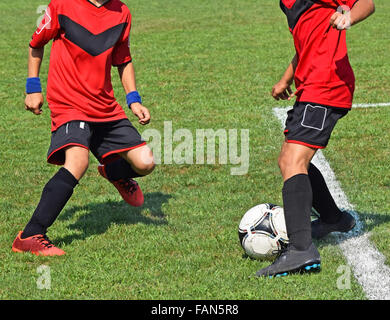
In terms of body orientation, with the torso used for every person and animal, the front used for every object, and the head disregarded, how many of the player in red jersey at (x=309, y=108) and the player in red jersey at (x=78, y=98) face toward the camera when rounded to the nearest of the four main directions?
1

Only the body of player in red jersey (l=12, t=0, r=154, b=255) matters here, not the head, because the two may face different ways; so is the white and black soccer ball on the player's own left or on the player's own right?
on the player's own left

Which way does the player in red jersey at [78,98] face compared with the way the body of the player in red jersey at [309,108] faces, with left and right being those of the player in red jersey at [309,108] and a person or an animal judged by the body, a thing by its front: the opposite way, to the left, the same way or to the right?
to the left

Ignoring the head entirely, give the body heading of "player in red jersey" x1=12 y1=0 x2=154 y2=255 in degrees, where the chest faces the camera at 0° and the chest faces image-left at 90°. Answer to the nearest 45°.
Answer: approximately 0°

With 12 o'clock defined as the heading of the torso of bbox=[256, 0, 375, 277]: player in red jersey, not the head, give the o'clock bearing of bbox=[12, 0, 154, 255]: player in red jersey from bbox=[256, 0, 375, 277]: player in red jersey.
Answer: bbox=[12, 0, 154, 255]: player in red jersey is roughly at 12 o'clock from bbox=[256, 0, 375, 277]: player in red jersey.

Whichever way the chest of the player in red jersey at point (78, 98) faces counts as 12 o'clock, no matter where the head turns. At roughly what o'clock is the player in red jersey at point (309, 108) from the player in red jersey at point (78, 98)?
the player in red jersey at point (309, 108) is roughly at 10 o'clock from the player in red jersey at point (78, 98).

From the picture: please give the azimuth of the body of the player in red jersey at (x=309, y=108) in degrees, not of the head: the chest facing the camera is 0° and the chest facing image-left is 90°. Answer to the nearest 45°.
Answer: approximately 90°
